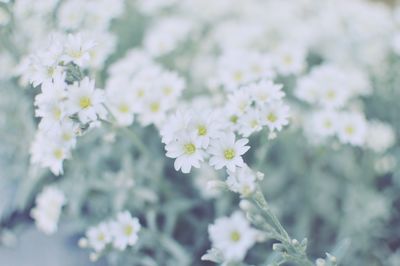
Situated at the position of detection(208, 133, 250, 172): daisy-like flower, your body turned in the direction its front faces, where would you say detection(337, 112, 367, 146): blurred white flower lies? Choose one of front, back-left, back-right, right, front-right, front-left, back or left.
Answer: back-left

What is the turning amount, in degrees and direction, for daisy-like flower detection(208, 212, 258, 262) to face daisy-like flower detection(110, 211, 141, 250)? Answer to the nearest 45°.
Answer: approximately 135° to its right

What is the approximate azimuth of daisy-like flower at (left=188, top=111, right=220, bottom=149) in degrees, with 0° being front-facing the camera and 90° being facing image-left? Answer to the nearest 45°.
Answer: approximately 0°

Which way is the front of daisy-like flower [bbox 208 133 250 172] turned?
toward the camera

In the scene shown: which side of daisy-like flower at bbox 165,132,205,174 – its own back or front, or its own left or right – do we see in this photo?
front

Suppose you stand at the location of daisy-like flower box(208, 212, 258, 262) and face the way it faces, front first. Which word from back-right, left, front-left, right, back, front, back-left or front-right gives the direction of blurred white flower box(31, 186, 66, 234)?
back-right

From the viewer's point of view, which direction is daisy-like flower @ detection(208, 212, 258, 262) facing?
toward the camera

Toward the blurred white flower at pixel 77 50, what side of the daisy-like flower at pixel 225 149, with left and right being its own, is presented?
right
